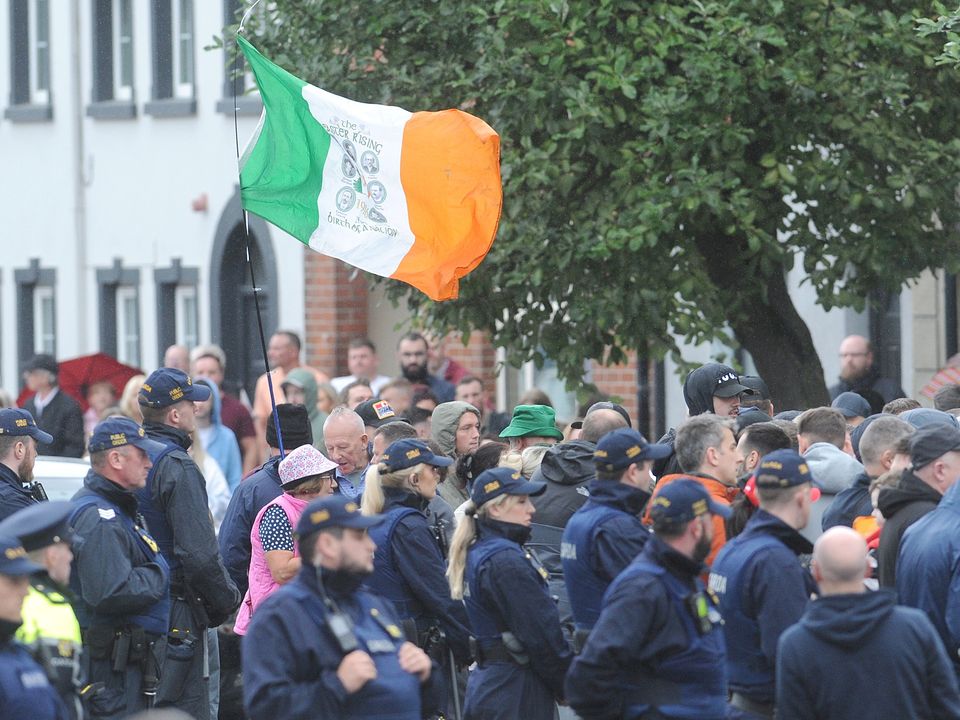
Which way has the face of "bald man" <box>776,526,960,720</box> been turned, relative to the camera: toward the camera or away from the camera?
away from the camera

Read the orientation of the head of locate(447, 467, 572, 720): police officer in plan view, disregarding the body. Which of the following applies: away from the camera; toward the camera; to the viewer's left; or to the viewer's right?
to the viewer's right

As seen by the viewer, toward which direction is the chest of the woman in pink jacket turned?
to the viewer's right

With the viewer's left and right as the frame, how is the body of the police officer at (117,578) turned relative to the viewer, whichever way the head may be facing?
facing to the right of the viewer

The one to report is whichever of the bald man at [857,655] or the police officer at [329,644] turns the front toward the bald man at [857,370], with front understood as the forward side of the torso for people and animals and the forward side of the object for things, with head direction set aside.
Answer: the bald man at [857,655]

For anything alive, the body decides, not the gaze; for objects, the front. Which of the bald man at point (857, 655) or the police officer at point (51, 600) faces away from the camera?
the bald man

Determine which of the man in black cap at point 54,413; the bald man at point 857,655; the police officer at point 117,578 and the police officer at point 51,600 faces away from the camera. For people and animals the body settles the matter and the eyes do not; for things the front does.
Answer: the bald man

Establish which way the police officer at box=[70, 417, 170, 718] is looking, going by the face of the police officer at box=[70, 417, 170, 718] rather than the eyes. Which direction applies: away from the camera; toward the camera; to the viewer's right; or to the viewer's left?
to the viewer's right

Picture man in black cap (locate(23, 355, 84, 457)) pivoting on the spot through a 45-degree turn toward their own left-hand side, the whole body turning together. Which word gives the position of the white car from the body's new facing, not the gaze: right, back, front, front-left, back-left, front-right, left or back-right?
front

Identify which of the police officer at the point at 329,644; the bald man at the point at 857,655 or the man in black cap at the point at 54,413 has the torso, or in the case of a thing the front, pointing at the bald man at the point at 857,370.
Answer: the bald man at the point at 857,655

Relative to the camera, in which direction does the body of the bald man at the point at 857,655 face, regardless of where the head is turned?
away from the camera

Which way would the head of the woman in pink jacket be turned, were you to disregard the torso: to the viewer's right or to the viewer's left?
to the viewer's right

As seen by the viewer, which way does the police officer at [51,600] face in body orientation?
to the viewer's right

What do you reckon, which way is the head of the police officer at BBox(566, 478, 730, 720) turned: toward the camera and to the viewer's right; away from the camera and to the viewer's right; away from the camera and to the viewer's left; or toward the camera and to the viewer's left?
away from the camera and to the viewer's right

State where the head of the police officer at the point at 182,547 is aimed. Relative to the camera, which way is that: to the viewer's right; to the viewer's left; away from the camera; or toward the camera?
to the viewer's right

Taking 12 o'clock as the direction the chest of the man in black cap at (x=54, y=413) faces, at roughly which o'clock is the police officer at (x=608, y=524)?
The police officer is roughly at 10 o'clock from the man in black cap.
